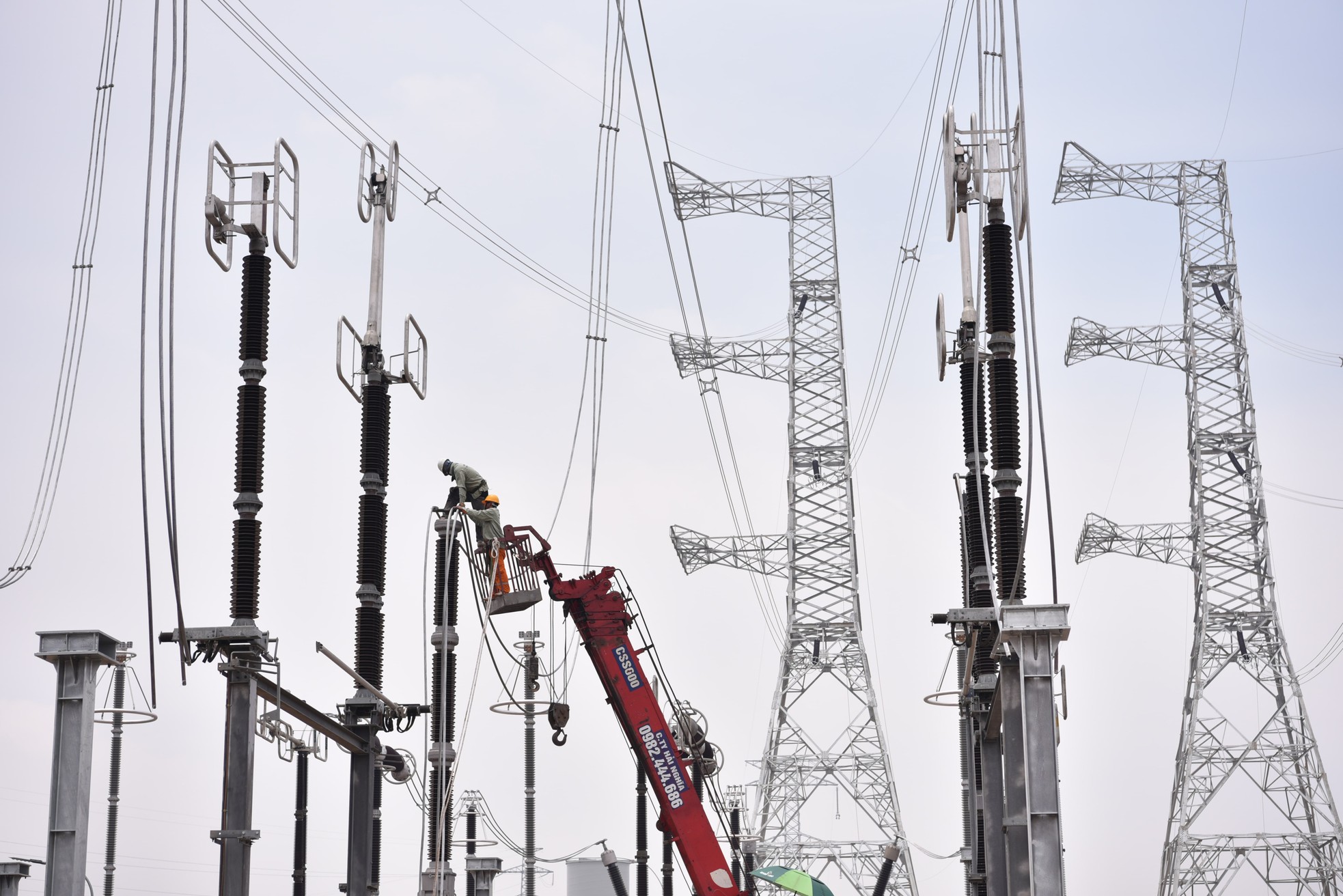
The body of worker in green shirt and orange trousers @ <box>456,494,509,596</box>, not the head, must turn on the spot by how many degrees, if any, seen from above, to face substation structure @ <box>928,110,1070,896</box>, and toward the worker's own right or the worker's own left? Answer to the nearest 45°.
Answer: approximately 135° to the worker's own left

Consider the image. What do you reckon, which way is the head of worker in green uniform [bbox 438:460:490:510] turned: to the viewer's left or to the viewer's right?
to the viewer's left

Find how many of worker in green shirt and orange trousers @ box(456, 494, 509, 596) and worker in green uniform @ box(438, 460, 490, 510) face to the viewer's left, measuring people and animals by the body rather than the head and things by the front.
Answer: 2

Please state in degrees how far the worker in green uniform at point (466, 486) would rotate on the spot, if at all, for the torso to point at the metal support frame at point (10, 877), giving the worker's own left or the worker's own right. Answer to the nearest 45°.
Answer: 0° — they already face it

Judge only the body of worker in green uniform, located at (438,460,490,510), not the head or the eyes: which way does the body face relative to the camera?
to the viewer's left

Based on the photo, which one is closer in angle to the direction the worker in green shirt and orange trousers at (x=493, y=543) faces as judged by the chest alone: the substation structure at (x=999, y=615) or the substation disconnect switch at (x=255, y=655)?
the substation disconnect switch

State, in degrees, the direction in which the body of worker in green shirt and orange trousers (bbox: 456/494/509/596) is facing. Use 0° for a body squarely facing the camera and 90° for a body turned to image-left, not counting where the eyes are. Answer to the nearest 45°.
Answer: approximately 90°

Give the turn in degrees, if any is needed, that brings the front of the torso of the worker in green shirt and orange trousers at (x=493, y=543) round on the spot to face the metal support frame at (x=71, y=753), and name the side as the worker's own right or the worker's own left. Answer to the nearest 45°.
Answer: approximately 45° to the worker's own left
